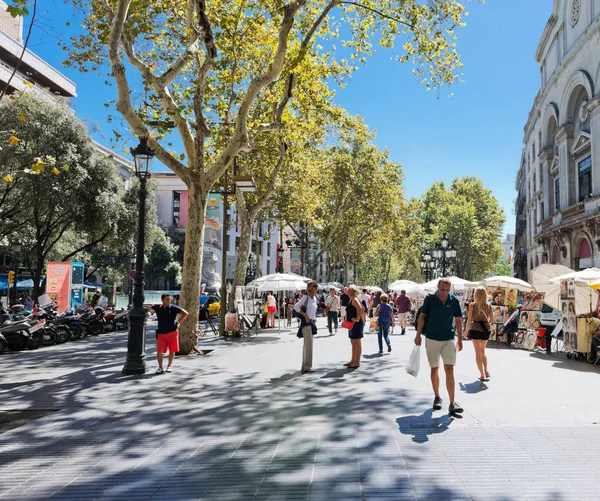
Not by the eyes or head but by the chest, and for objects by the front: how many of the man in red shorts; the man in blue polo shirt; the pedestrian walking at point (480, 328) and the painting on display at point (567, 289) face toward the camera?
3

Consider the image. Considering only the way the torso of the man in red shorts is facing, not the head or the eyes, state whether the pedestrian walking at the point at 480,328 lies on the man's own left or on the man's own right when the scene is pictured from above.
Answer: on the man's own left
